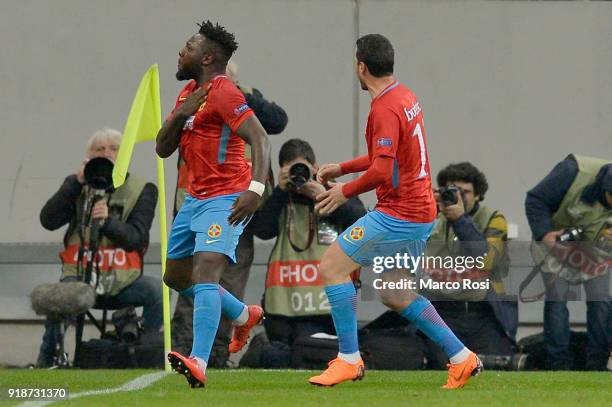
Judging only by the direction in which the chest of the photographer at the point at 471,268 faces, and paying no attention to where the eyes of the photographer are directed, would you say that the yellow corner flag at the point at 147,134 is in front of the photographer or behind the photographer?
in front

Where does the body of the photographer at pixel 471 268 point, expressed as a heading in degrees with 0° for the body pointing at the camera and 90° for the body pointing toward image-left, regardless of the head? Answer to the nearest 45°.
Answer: approximately 45°

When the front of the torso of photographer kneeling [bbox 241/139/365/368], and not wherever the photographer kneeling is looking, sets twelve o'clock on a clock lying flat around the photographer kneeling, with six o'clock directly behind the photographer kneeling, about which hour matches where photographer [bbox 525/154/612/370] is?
The photographer is roughly at 9 o'clock from the photographer kneeling.

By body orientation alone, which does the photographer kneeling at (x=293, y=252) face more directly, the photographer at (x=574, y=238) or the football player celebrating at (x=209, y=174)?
the football player celebrating

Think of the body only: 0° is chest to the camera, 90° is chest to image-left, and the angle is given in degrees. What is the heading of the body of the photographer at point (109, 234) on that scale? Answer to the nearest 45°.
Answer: approximately 0°

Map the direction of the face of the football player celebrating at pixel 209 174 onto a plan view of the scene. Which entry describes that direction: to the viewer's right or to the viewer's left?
to the viewer's left

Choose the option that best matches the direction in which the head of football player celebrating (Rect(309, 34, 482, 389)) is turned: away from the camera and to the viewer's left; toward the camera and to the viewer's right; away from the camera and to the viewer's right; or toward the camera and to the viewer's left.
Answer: away from the camera and to the viewer's left

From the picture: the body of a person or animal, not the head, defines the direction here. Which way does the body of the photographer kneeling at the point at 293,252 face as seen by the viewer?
toward the camera

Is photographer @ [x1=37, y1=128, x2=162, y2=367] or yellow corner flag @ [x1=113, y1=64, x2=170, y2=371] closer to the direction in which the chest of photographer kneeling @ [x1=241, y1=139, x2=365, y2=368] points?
the yellow corner flag
